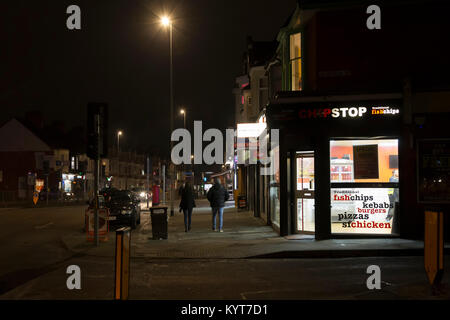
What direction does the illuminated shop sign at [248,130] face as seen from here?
toward the camera

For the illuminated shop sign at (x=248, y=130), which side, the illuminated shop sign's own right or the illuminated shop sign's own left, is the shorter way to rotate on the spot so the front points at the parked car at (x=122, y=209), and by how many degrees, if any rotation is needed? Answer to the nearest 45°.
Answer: approximately 90° to the illuminated shop sign's own right

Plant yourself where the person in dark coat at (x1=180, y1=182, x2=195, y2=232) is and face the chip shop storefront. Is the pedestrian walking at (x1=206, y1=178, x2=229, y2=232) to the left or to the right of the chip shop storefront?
left

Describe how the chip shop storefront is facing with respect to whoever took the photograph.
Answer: facing the viewer

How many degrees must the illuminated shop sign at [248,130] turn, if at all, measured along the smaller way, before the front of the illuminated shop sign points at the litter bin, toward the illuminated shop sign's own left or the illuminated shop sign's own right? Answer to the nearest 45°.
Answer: approximately 45° to the illuminated shop sign's own right

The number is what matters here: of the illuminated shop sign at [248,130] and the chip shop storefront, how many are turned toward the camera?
2

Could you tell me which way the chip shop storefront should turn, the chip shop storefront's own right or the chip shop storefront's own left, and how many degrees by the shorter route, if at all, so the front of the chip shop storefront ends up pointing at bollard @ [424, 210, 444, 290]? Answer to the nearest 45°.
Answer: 0° — it already faces it

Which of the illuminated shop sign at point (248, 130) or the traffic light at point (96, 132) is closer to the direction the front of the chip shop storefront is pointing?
the traffic light

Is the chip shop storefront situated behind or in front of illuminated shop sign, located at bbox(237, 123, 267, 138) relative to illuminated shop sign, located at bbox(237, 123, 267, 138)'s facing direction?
in front
